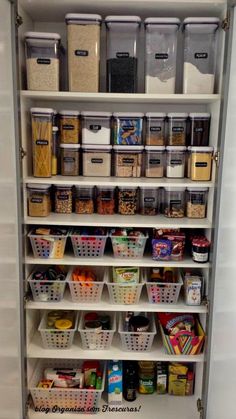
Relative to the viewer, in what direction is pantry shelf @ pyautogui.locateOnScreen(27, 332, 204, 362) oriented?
toward the camera
